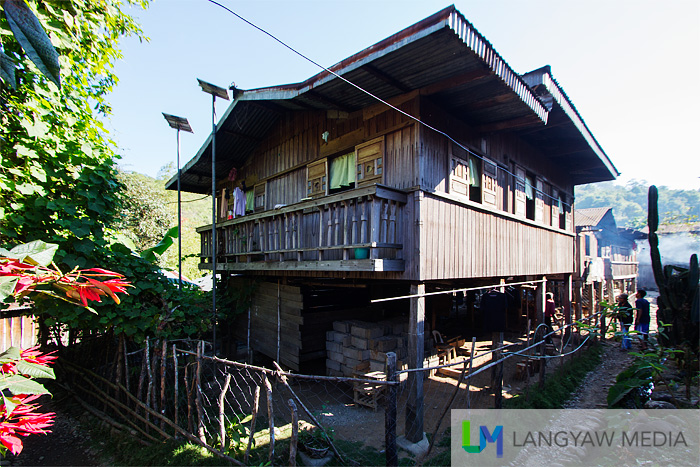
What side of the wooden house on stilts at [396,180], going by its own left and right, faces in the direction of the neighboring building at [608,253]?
back

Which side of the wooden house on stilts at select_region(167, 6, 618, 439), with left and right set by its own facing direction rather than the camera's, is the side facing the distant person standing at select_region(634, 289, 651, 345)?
back

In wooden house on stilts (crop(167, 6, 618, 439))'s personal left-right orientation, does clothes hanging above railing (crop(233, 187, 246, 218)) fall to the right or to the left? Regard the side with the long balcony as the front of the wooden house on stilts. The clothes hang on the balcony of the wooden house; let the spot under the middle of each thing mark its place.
on its right

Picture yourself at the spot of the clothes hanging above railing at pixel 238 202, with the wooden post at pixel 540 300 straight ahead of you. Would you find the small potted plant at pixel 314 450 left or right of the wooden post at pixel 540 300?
right

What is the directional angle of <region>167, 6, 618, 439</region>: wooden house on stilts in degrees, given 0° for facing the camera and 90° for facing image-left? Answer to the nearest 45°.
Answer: approximately 45°
